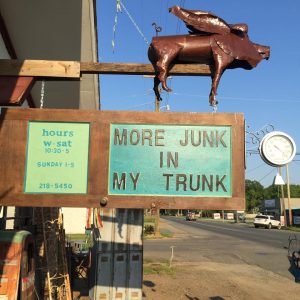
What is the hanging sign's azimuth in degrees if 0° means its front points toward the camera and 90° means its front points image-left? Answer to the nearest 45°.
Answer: approximately 0°

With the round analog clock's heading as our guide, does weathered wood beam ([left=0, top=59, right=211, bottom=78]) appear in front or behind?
in front

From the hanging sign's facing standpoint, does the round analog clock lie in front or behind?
behind

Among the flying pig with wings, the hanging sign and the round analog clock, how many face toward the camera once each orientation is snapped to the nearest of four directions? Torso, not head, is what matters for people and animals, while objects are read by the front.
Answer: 2

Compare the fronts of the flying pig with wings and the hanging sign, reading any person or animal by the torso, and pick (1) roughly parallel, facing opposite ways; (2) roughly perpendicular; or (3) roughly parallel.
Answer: roughly perpendicular

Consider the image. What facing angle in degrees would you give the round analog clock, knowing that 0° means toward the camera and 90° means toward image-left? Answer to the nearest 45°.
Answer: approximately 0°

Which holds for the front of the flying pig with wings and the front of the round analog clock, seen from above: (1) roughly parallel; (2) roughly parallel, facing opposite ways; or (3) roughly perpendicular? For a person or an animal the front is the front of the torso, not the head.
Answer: roughly perpendicular

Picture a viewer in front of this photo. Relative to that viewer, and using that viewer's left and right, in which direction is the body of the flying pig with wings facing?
facing to the right of the viewer
